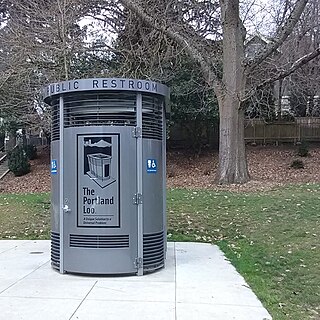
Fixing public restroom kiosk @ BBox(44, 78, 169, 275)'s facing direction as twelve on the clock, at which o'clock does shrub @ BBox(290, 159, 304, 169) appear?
The shrub is roughly at 7 o'clock from the public restroom kiosk.

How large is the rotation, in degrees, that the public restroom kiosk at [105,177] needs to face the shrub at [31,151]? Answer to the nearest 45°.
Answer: approximately 180°

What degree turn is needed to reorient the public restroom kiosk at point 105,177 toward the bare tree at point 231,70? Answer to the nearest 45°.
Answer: approximately 135° to its left

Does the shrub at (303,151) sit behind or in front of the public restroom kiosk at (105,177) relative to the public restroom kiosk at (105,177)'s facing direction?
behind

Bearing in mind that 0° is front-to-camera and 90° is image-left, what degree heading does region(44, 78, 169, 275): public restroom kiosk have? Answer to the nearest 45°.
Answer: approximately 0°

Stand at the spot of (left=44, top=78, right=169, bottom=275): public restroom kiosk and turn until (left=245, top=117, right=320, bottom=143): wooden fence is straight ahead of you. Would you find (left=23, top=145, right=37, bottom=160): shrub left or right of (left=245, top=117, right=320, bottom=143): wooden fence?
left

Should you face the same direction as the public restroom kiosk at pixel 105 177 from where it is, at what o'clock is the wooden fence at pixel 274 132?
The wooden fence is roughly at 7 o'clock from the public restroom kiosk.
